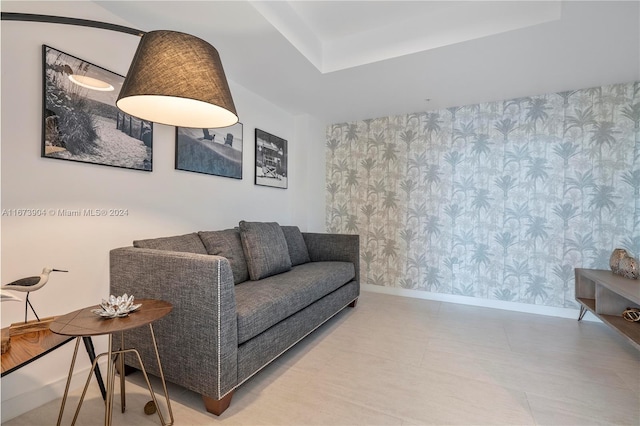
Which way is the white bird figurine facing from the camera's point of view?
to the viewer's right

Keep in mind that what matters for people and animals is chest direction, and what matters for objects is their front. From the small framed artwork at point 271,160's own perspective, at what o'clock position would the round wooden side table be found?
The round wooden side table is roughly at 2 o'clock from the small framed artwork.

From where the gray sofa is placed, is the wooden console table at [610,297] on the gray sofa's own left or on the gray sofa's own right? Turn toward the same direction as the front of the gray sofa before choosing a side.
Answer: on the gray sofa's own left

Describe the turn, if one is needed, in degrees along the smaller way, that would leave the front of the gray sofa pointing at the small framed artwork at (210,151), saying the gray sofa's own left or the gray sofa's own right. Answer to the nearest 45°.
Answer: approximately 135° to the gray sofa's own left

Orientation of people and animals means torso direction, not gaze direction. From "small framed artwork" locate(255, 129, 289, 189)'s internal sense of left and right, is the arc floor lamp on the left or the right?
on its right

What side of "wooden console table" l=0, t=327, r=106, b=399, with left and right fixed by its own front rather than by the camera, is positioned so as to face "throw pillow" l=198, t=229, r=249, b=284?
left
